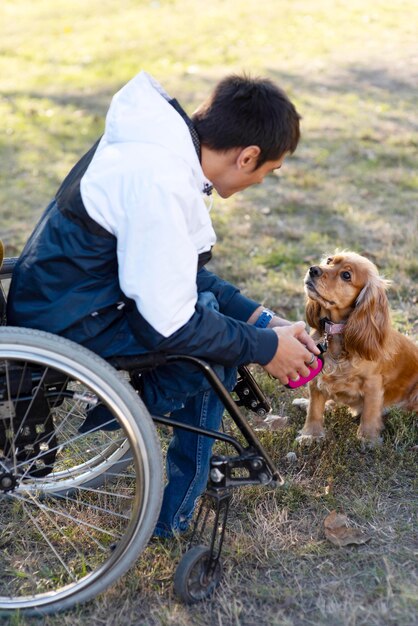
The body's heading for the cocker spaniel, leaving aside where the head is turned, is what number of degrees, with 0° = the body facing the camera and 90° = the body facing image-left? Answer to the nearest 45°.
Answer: approximately 45°

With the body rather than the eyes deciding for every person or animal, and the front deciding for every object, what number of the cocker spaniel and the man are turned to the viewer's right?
1

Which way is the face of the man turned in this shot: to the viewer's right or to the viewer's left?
to the viewer's right

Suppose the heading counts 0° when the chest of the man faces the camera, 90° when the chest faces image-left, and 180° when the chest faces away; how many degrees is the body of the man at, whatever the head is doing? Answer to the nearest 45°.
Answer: approximately 270°

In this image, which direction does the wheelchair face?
to the viewer's right

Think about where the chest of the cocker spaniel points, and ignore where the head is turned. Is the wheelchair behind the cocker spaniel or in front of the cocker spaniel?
in front

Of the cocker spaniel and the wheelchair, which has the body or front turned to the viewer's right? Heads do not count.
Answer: the wheelchair

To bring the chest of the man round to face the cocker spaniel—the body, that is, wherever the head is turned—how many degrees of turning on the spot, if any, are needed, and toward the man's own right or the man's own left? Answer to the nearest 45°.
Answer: approximately 45° to the man's own left

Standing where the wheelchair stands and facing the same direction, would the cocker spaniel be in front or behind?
in front

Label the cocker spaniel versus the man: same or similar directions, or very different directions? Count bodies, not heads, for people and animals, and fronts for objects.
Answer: very different directions
